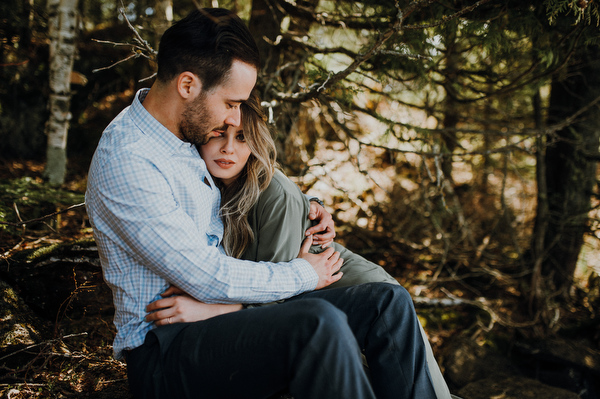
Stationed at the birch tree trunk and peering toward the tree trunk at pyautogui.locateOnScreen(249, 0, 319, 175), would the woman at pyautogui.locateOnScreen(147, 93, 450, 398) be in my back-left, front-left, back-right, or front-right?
front-right

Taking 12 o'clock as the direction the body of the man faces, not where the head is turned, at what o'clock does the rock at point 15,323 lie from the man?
The rock is roughly at 7 o'clock from the man.

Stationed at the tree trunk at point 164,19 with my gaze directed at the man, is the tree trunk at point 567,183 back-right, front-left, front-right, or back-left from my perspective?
front-left

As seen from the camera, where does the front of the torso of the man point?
to the viewer's right

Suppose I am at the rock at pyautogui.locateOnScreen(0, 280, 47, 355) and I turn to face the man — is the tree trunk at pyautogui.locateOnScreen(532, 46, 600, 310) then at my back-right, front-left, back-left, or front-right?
front-left

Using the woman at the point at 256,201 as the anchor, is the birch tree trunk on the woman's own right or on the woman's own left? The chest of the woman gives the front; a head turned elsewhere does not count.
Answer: on the woman's own right

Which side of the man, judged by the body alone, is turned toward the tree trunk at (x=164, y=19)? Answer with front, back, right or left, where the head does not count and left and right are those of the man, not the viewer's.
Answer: left

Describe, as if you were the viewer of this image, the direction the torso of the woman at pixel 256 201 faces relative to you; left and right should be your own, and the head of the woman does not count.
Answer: facing the viewer and to the left of the viewer

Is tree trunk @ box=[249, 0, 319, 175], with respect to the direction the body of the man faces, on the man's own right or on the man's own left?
on the man's own left

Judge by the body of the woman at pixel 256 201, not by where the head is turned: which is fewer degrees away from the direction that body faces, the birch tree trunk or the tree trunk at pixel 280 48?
the birch tree trunk

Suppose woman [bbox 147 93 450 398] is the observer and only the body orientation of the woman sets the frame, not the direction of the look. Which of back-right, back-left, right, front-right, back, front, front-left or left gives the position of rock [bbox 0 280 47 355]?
front-right
